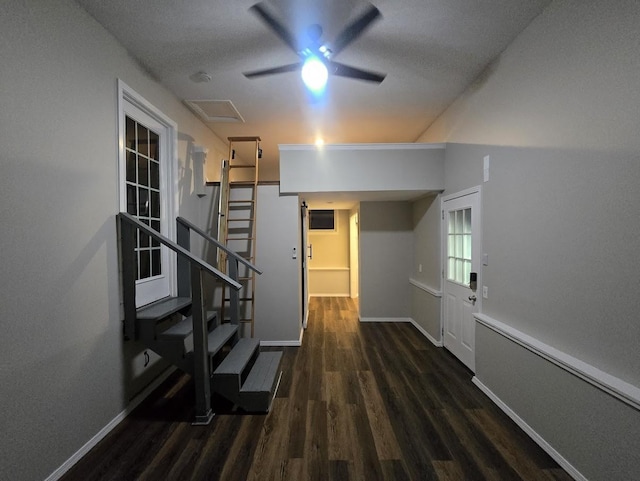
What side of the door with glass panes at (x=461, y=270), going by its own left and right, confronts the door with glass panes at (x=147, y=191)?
front

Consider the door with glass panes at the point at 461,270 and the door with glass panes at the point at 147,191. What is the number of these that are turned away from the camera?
0

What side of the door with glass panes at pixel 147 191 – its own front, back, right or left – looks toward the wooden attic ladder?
left

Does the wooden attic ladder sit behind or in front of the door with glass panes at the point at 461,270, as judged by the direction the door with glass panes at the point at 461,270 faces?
in front

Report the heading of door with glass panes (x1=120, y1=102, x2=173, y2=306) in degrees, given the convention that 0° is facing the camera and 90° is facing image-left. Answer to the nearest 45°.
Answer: approximately 315°

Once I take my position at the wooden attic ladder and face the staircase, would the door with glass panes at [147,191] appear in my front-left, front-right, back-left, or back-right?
front-right

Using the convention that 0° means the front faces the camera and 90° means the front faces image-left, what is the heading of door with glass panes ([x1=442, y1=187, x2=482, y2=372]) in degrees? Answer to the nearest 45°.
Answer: approximately 45°

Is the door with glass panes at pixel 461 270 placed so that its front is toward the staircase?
yes

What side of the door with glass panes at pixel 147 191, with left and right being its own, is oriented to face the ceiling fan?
front
